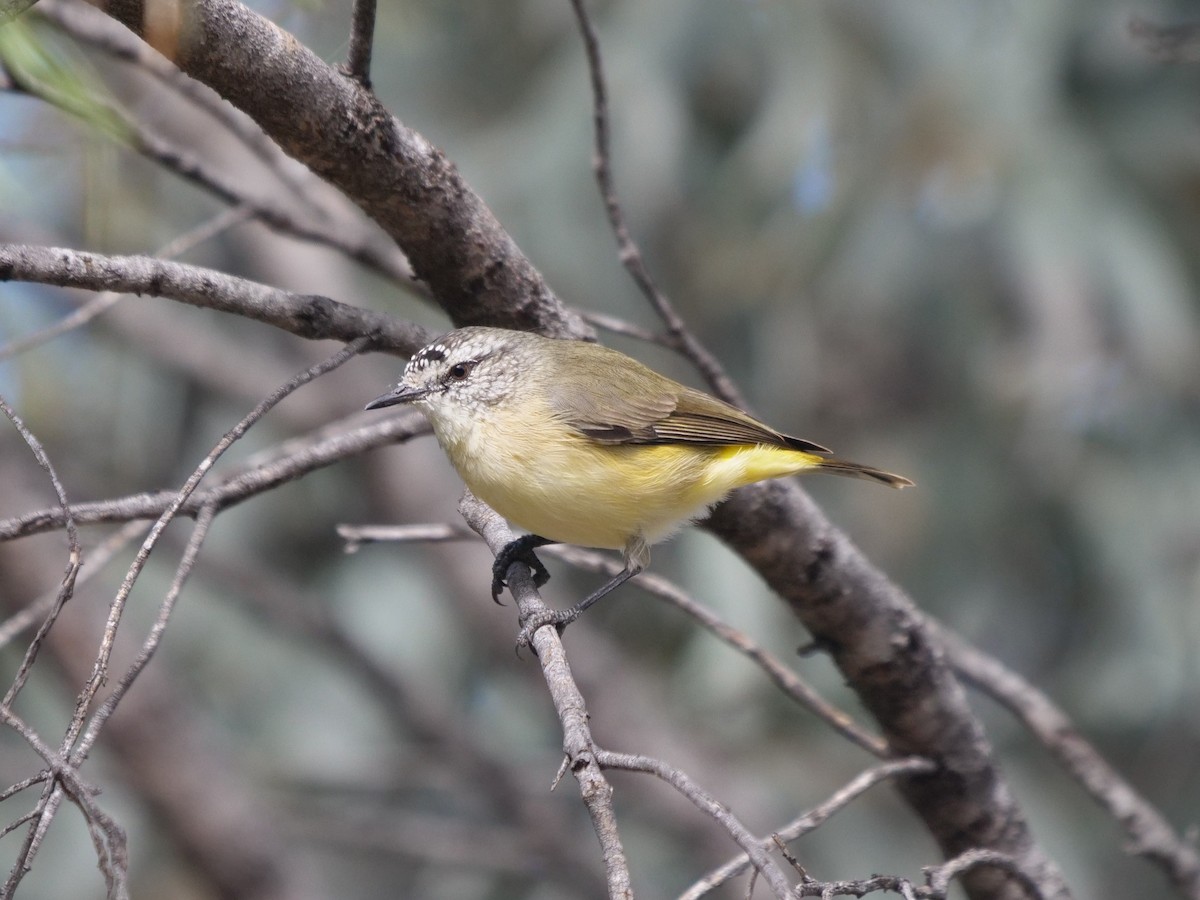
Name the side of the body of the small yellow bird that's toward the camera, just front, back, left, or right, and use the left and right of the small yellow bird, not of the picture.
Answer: left

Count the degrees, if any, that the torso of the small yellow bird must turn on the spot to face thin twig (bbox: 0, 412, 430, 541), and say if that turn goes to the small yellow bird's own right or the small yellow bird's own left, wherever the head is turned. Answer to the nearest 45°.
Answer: approximately 45° to the small yellow bird's own left

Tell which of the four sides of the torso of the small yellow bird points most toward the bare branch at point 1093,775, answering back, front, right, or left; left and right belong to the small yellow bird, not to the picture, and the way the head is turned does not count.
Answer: back
